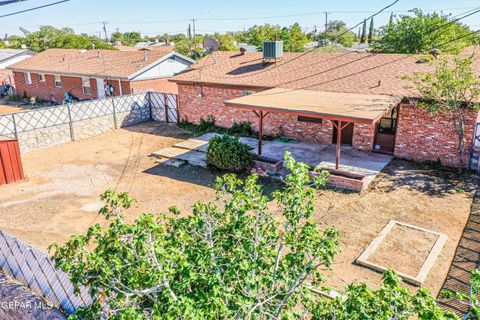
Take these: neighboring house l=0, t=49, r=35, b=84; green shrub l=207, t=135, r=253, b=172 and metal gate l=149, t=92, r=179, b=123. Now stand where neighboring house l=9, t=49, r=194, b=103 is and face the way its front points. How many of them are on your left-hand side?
1

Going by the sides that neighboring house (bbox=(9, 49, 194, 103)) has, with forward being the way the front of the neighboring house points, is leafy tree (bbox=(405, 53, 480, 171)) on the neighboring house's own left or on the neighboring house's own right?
on the neighboring house's own right

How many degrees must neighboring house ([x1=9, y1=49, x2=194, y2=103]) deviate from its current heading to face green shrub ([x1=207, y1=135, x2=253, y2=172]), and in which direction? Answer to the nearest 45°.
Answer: approximately 135° to its right

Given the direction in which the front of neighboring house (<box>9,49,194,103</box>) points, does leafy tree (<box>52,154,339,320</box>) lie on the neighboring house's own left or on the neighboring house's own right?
on the neighboring house's own right

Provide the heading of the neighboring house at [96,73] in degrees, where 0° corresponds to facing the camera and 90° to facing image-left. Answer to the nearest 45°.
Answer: approximately 225°

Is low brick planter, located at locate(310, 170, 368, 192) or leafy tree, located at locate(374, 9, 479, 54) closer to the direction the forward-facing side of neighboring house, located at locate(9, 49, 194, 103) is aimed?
the leafy tree

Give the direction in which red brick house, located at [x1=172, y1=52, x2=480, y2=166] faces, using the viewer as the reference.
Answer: facing away from the viewer and to the right of the viewer

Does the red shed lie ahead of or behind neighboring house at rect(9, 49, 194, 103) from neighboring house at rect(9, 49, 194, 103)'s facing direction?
behind

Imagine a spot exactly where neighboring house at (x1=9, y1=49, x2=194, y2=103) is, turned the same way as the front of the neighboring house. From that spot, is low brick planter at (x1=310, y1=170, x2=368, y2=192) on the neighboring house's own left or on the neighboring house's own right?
on the neighboring house's own right

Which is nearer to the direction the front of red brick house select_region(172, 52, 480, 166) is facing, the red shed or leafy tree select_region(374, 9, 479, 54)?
the leafy tree

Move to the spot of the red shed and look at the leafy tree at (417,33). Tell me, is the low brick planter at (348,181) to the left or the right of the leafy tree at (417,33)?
right

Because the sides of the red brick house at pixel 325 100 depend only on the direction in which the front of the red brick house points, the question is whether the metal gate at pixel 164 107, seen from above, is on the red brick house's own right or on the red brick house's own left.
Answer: on the red brick house's own left

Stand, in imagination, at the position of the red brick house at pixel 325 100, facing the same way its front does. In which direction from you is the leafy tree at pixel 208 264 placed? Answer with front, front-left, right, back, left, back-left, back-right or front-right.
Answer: back-right

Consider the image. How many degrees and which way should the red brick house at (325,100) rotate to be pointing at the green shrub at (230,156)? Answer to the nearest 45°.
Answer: approximately 180°

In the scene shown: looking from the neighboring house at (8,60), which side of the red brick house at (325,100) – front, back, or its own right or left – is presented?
left
